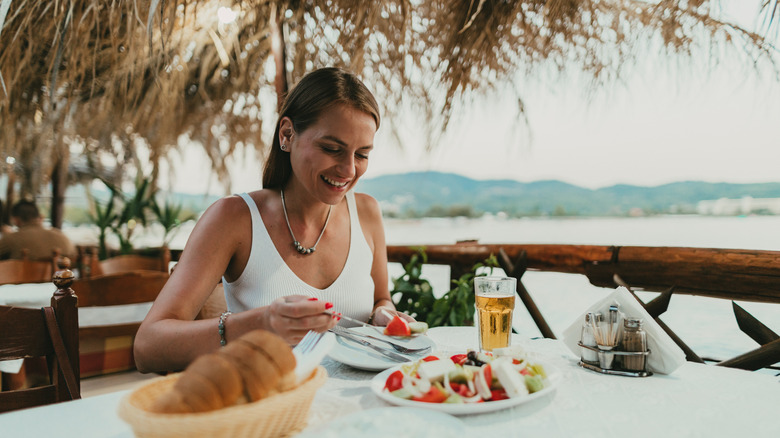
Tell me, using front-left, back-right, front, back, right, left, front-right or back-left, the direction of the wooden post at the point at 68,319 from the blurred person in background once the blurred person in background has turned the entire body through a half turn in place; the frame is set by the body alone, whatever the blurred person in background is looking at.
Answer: front

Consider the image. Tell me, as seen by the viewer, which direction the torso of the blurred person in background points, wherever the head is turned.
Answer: away from the camera

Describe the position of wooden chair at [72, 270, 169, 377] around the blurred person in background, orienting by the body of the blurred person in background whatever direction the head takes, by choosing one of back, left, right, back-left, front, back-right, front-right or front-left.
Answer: back

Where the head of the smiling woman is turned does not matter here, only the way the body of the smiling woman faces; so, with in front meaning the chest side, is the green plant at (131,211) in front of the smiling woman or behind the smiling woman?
behind

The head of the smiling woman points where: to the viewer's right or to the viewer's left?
to the viewer's right

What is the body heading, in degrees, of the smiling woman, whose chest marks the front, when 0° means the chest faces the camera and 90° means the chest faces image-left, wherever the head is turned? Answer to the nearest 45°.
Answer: approximately 315°

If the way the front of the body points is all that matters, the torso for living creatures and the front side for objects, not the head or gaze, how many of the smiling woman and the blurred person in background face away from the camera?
1
